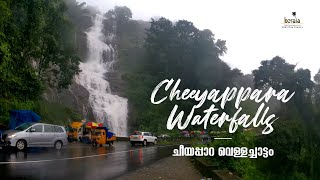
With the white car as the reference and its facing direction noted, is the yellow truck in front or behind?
behind
